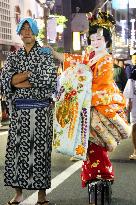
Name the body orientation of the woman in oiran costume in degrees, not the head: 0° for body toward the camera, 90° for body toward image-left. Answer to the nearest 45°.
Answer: approximately 45°

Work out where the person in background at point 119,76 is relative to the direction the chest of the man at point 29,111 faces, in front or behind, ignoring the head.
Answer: behind

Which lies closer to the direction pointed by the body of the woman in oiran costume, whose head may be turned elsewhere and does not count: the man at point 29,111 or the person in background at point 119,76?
the man

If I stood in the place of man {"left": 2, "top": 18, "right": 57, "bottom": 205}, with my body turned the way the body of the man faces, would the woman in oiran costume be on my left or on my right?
on my left

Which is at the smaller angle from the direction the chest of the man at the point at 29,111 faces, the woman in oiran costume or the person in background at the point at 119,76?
the woman in oiran costume

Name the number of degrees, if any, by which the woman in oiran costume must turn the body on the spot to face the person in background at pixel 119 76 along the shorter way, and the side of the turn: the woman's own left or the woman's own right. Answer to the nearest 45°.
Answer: approximately 135° to the woman's own right

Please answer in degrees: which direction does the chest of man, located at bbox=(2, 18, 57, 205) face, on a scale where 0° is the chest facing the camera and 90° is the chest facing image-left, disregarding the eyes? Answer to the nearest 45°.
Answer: approximately 0°
